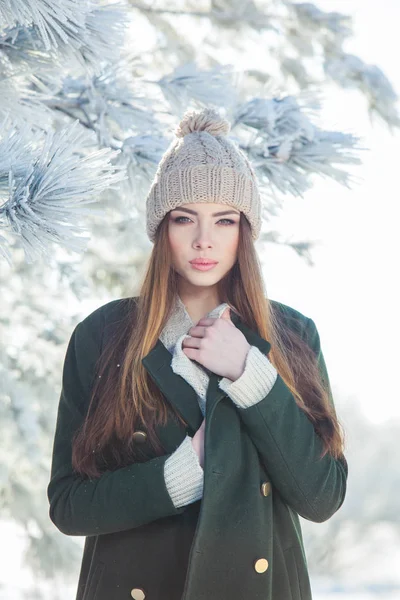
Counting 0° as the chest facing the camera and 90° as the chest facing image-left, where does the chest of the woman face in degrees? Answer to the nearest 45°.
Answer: approximately 0°
